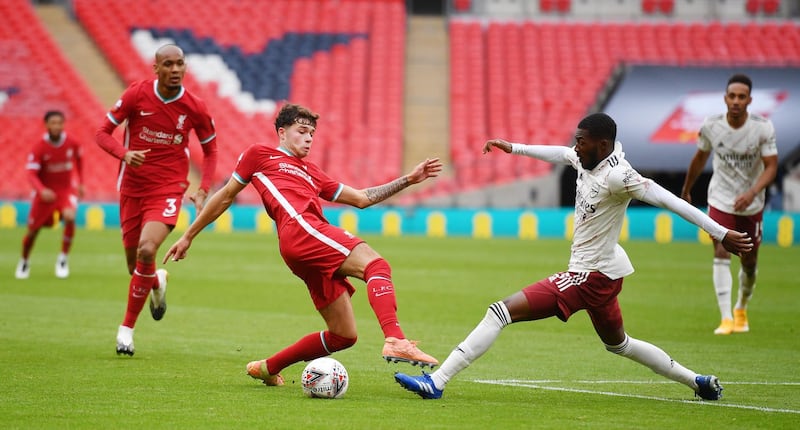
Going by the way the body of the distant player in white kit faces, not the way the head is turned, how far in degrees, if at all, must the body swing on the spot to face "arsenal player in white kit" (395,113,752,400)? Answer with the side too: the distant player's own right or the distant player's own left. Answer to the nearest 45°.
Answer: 0° — they already face them

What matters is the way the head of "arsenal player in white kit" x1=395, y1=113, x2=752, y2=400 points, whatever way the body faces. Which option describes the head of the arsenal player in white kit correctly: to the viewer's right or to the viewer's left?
to the viewer's left

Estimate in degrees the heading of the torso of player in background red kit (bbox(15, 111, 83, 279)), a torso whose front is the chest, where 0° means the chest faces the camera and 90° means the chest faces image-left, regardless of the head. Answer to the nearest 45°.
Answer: approximately 0°

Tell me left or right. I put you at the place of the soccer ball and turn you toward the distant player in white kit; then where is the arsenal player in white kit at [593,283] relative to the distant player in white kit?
right

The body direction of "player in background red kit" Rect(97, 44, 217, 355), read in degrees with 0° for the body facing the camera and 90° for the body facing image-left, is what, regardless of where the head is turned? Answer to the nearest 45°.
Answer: approximately 0°

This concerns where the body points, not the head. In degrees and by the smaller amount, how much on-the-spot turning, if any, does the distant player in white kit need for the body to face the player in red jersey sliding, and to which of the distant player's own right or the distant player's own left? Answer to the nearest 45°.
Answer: approximately 45° to the distant player's own right

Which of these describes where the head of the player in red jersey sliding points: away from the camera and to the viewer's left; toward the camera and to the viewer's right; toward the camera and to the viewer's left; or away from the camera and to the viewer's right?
toward the camera and to the viewer's right

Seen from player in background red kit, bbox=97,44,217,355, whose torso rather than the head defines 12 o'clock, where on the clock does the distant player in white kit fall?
The distant player in white kit is roughly at 9 o'clock from the player in background red kit.
